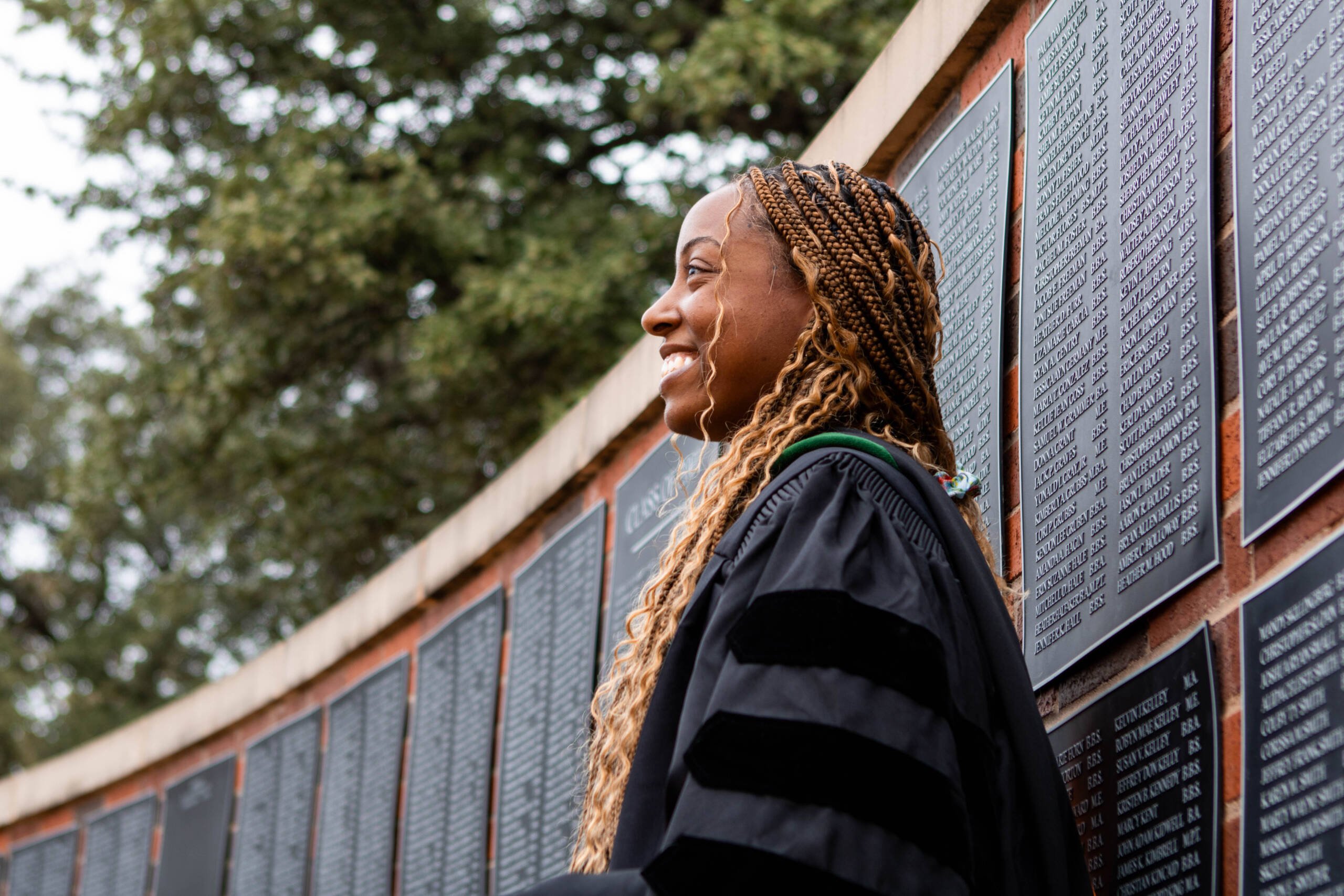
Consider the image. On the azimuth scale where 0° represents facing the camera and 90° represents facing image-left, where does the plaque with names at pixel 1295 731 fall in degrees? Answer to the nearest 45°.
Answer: approximately 45°

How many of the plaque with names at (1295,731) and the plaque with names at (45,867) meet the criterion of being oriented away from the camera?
0

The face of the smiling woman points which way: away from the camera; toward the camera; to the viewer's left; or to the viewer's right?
to the viewer's left

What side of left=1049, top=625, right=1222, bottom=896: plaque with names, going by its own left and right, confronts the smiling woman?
front

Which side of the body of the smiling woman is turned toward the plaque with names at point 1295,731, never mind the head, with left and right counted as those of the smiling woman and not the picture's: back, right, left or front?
back

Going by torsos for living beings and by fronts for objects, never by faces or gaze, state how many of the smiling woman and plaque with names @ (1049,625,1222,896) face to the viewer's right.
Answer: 0

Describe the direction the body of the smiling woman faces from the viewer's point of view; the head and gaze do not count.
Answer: to the viewer's left
